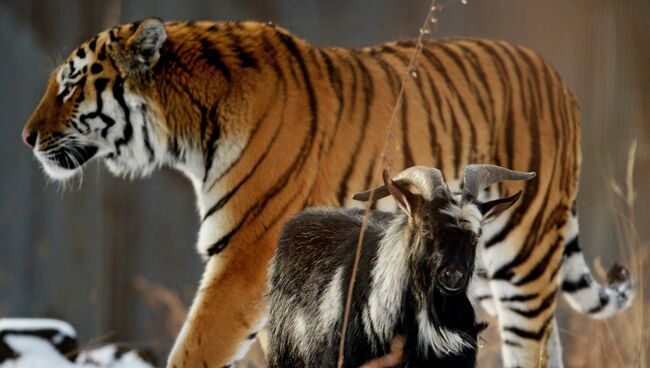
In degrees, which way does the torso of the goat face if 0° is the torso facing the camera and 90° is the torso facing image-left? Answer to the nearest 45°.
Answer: approximately 315°

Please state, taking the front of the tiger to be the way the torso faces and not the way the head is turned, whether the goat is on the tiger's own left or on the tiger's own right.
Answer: on the tiger's own left

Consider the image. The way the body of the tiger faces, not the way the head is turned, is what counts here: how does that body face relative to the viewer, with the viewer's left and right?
facing to the left of the viewer

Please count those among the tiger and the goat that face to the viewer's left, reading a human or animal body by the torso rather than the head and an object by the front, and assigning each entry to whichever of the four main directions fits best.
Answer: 1

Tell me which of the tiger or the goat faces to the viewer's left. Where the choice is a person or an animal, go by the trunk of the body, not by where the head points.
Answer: the tiger
